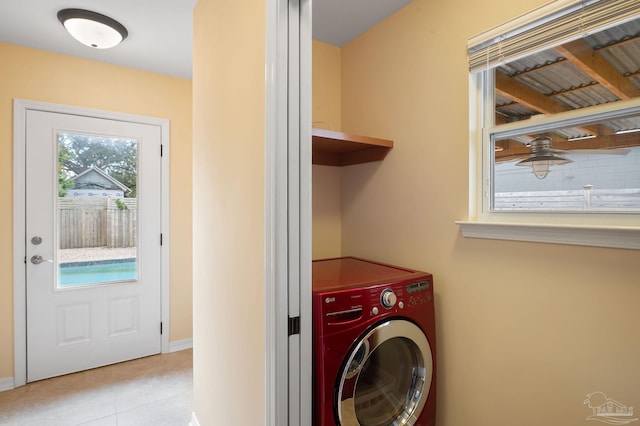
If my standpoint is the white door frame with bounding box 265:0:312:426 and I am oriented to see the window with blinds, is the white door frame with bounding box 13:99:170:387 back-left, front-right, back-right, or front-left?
back-left

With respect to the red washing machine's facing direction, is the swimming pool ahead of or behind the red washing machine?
behind

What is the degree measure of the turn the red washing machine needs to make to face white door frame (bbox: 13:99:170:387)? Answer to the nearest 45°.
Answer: approximately 135° to its right

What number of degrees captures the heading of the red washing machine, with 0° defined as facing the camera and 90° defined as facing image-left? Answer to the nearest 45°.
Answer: approximately 315°

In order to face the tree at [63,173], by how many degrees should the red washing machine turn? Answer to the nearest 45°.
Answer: approximately 135° to its right

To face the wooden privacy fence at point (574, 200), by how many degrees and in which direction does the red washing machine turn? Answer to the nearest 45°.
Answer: approximately 45° to its left

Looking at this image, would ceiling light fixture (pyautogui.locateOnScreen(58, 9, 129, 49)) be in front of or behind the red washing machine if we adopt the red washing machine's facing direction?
behind
